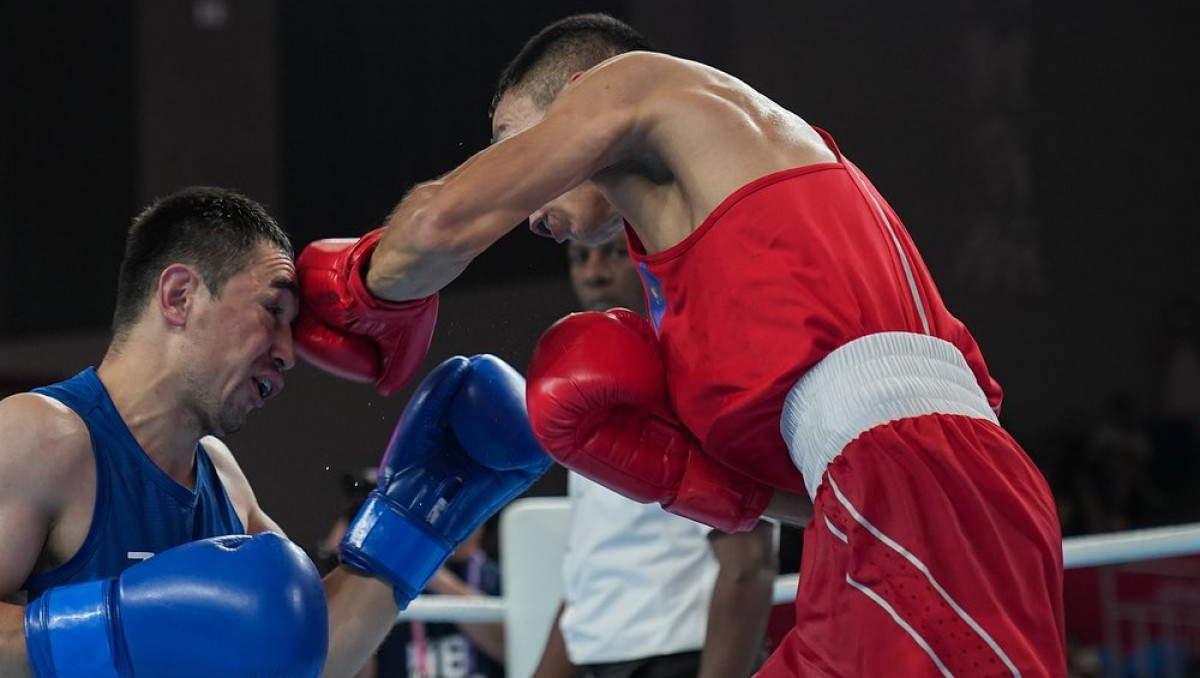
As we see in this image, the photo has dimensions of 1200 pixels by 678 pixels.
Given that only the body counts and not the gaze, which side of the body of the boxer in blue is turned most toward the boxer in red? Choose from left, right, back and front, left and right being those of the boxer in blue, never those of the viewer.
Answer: front

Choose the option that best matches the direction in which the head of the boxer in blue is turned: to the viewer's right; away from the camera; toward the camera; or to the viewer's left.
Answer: to the viewer's right

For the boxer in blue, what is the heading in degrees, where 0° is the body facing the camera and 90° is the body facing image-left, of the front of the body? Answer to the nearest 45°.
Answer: approximately 315°

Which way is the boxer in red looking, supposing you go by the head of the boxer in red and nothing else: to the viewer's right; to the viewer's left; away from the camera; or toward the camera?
to the viewer's left
